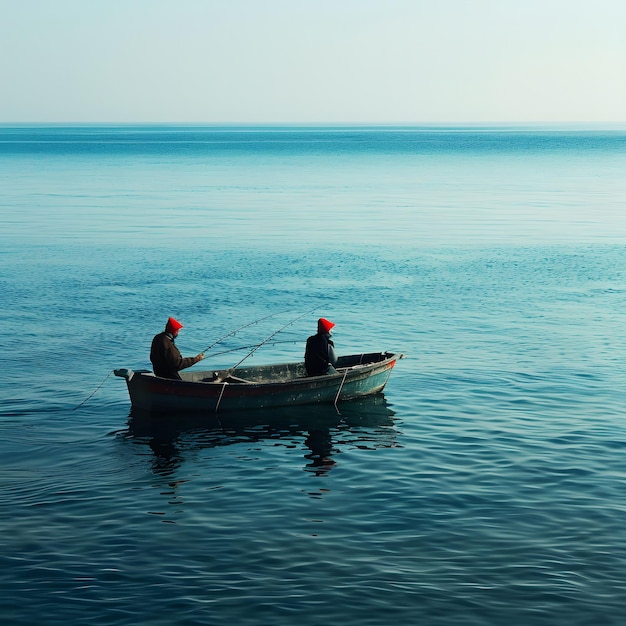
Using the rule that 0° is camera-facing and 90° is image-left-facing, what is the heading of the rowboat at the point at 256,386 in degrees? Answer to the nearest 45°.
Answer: approximately 270°

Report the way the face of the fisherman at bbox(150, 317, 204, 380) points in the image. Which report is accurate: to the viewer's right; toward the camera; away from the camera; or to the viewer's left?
to the viewer's right

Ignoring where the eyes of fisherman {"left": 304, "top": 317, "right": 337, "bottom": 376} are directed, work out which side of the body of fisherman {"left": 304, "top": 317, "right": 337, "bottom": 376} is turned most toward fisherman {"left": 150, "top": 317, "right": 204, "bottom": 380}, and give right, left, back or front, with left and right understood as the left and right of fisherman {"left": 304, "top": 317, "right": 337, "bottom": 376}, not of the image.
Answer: back

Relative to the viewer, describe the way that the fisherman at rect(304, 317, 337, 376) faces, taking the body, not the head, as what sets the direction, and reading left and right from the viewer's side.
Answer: facing away from the viewer and to the right of the viewer
